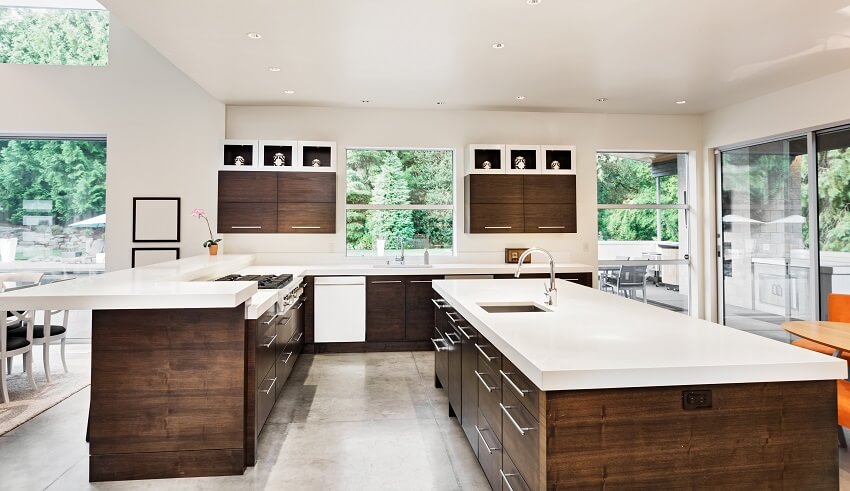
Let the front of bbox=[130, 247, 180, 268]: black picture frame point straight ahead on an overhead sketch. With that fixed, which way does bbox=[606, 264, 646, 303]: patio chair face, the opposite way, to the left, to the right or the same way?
the opposite way

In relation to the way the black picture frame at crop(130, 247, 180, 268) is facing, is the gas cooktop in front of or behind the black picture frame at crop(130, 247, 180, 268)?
in front

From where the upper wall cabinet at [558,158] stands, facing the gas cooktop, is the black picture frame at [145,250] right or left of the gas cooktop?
right

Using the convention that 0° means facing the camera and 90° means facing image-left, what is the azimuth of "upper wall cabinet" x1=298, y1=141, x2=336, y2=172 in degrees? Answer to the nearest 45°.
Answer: approximately 0°

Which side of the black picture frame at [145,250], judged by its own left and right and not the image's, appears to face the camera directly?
front

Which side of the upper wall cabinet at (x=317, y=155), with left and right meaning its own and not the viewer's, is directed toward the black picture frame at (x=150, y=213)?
right

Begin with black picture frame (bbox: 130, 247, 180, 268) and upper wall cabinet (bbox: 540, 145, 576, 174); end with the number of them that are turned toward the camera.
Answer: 2

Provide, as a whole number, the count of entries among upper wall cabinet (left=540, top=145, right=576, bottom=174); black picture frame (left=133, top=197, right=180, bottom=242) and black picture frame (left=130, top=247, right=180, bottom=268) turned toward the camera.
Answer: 3

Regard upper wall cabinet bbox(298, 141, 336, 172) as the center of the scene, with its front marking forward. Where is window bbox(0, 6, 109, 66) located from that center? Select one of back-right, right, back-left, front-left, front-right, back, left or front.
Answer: right

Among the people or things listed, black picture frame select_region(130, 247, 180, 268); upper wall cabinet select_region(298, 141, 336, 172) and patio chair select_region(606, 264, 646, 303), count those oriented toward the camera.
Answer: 2

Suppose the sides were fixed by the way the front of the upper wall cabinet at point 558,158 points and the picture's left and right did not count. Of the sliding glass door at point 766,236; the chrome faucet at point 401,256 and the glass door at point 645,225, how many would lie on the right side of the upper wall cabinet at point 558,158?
1

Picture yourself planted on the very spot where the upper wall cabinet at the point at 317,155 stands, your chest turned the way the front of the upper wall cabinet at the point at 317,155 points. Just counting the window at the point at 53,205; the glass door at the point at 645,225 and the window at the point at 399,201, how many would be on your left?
2

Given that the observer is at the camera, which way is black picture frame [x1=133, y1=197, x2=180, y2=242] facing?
facing the viewer

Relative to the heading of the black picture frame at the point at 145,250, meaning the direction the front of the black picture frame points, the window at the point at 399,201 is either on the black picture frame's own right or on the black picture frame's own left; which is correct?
on the black picture frame's own left

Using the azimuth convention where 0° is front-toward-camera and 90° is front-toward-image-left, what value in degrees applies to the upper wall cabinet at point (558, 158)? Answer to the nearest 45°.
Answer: approximately 0°
